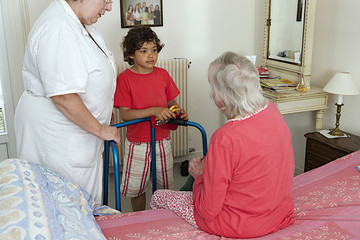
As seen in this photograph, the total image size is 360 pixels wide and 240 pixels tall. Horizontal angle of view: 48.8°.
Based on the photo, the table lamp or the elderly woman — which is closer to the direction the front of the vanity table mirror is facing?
the elderly woman

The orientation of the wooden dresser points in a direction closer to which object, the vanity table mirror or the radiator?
the radiator

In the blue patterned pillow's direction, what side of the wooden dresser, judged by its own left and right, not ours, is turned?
front

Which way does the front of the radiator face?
toward the camera

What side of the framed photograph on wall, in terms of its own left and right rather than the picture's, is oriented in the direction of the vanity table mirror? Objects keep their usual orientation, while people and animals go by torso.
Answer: left

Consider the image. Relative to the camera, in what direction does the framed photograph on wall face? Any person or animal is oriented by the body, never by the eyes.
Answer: facing the viewer

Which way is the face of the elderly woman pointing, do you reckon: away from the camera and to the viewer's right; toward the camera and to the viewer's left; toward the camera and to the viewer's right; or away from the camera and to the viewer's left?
away from the camera and to the viewer's left

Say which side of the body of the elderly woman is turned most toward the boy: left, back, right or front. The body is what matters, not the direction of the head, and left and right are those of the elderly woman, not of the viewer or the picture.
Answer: front

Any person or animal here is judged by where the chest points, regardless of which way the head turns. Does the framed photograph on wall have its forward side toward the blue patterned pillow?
yes

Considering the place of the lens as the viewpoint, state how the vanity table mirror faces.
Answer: facing the viewer and to the left of the viewer
